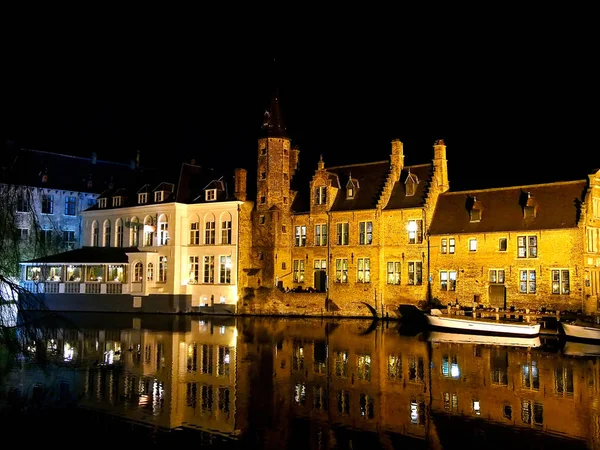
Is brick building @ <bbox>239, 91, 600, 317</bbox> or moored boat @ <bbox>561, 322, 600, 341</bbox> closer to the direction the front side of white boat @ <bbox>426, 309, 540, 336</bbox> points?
the brick building

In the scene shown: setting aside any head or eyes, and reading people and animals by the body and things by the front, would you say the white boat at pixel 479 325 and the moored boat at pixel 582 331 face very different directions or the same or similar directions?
same or similar directions

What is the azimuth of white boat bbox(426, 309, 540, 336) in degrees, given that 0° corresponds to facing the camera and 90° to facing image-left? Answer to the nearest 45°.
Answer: approximately 90°

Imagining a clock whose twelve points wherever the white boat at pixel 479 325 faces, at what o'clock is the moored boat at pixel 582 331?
The moored boat is roughly at 7 o'clock from the white boat.

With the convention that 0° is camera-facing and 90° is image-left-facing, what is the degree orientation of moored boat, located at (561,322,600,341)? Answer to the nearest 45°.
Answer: approximately 90°

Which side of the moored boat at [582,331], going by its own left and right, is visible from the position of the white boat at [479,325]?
front

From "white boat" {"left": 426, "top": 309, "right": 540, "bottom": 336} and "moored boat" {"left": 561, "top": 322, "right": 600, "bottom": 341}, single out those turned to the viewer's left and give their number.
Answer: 2
